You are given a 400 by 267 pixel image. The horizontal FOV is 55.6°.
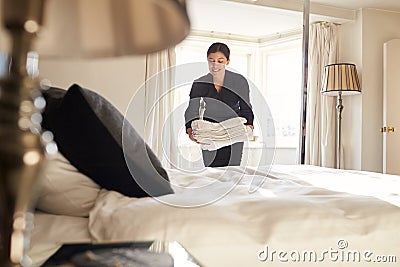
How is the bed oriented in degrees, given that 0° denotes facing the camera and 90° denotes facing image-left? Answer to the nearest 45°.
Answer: approximately 270°

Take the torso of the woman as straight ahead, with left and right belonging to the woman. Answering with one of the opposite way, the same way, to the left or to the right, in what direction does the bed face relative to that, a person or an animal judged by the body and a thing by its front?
to the left

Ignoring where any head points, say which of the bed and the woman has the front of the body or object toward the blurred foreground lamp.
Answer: the woman

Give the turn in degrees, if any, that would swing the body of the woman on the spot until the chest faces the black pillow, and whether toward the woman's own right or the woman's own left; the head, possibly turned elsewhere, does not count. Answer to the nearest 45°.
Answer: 0° — they already face it

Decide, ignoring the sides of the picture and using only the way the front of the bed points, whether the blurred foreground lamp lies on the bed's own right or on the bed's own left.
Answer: on the bed's own right

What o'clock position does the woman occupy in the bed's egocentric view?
The woman is roughly at 9 o'clock from the bed.

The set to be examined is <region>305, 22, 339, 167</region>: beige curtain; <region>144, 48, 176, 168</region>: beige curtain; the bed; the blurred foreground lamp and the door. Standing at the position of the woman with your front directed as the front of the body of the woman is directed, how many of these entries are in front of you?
2

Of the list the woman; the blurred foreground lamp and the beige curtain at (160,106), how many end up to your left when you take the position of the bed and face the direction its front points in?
2

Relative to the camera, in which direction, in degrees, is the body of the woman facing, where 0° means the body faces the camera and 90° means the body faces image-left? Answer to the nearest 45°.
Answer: approximately 0°

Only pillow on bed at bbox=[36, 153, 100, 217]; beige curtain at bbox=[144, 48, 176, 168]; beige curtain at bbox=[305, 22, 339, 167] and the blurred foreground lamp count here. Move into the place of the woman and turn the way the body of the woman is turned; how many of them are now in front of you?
2

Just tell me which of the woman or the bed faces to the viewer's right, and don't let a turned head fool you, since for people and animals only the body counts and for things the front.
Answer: the bed

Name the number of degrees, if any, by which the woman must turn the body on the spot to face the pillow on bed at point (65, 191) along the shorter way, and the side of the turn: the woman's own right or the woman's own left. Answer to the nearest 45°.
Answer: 0° — they already face it

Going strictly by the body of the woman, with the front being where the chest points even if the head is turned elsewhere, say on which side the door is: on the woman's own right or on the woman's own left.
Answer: on the woman's own left

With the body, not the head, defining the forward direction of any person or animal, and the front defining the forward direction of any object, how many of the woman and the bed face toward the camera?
1

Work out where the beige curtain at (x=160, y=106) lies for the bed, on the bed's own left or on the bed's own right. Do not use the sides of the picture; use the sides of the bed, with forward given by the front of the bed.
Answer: on the bed's own left
